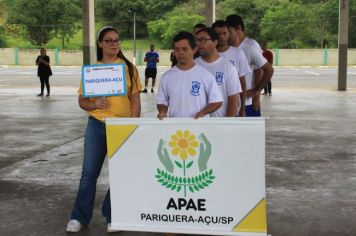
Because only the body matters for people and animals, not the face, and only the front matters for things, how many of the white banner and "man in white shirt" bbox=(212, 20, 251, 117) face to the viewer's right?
0

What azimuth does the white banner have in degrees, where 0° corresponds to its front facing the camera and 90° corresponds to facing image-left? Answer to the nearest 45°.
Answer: approximately 0°

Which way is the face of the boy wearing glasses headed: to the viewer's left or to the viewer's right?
to the viewer's left

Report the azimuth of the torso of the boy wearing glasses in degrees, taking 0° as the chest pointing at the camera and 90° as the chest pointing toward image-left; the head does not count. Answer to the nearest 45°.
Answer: approximately 45°

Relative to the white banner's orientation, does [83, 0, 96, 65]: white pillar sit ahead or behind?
behind

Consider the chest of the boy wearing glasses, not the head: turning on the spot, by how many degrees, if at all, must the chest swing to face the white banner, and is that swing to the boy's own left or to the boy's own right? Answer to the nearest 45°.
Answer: approximately 45° to the boy's own left

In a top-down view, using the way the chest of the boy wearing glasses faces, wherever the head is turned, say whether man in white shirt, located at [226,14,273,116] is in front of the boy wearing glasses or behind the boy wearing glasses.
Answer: behind

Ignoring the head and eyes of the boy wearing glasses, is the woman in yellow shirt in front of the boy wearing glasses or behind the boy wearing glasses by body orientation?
in front
